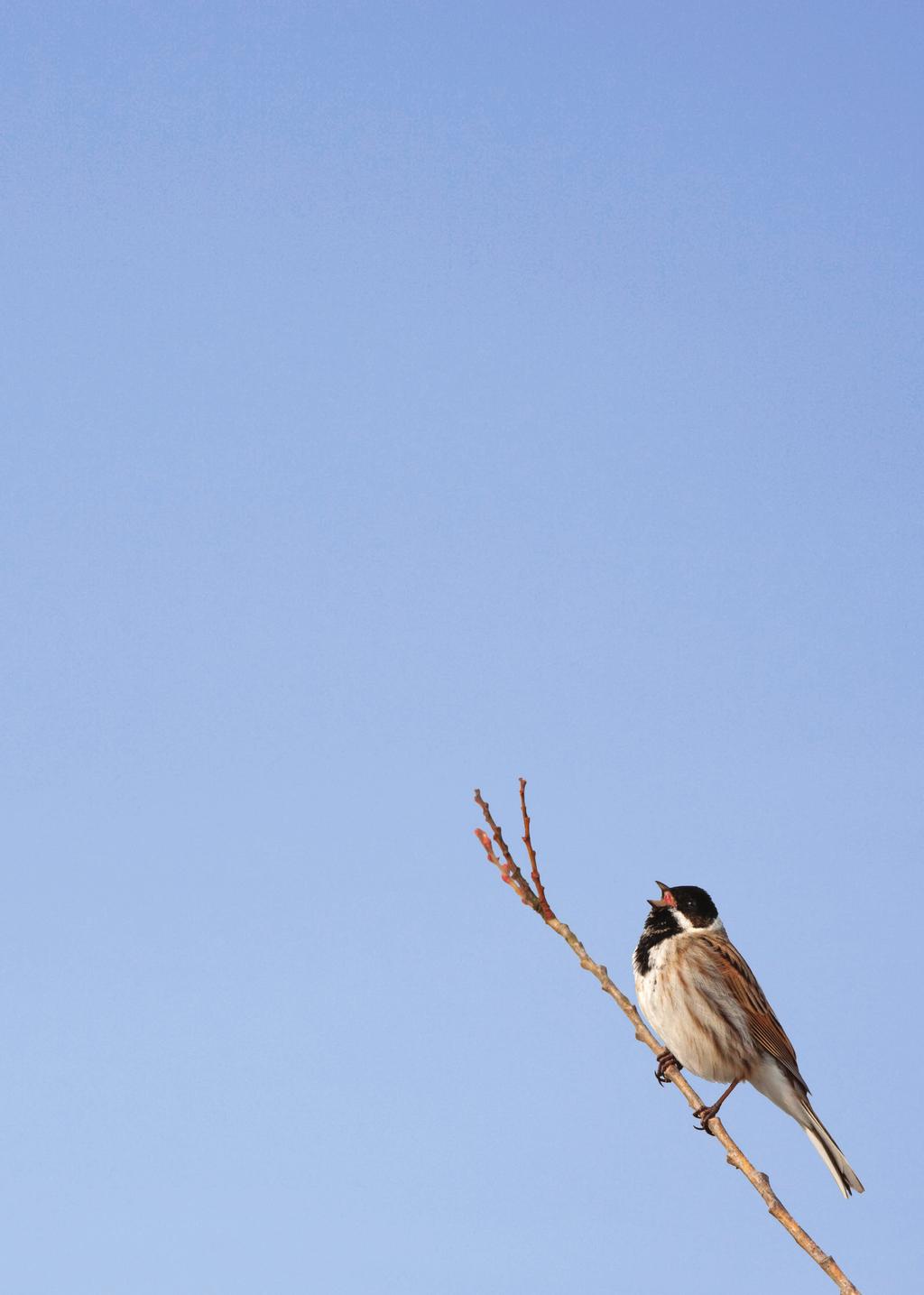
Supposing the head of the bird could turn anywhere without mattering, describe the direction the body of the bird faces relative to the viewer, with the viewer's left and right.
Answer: facing to the left of the viewer
